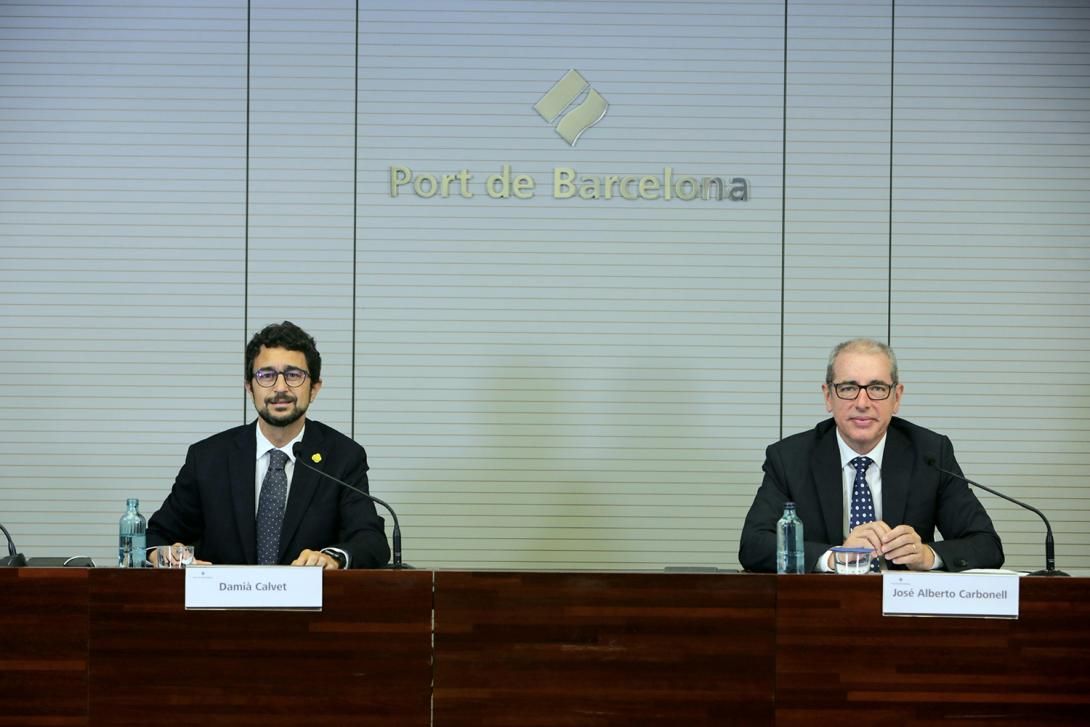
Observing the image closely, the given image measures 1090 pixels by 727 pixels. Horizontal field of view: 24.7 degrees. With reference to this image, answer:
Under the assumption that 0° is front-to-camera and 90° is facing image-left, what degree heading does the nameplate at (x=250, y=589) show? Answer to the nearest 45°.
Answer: approximately 0°

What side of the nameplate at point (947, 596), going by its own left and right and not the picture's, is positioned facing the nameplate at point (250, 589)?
right

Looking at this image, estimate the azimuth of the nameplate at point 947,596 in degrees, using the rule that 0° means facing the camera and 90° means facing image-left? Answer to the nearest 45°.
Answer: approximately 0°

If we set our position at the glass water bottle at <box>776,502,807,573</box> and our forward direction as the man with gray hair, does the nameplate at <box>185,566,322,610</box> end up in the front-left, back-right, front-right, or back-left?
back-left

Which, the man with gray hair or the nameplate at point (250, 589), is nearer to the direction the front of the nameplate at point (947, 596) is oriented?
the nameplate

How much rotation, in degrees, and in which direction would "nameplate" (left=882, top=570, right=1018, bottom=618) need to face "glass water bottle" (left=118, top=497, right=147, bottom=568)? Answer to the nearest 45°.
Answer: approximately 90° to its right
